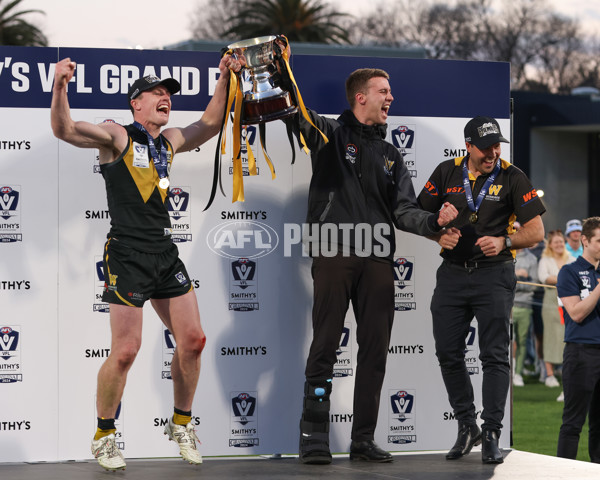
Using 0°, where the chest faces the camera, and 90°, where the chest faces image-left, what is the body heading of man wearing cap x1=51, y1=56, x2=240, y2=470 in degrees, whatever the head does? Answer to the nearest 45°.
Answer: approximately 315°

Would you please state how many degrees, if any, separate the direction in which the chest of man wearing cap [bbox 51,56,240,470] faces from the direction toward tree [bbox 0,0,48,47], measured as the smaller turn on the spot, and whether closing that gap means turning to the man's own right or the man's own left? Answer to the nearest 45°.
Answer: approximately 135° to the man's own left

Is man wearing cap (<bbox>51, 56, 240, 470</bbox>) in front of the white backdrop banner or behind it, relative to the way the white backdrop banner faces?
in front

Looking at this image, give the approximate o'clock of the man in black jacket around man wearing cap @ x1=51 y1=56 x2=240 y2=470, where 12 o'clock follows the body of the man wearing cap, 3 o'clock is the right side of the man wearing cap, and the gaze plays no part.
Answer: The man in black jacket is roughly at 10 o'clock from the man wearing cap.

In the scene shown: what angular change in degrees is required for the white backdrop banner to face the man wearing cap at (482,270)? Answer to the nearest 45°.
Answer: approximately 90° to its left

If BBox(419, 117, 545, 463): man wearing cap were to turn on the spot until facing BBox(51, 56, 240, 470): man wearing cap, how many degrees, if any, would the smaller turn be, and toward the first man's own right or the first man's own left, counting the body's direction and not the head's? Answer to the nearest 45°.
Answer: approximately 45° to the first man's own right

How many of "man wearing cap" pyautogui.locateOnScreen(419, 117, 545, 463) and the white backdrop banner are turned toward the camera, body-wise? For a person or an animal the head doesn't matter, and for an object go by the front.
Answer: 2
